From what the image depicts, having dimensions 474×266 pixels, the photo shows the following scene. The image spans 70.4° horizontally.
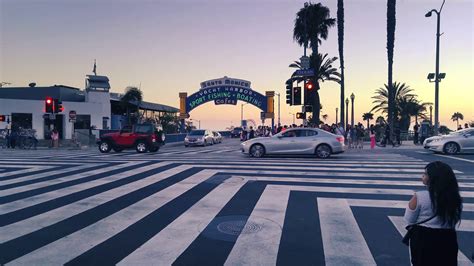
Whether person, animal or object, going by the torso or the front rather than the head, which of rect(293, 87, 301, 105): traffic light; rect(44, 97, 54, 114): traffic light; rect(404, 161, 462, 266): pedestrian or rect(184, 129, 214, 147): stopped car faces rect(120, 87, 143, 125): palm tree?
the pedestrian

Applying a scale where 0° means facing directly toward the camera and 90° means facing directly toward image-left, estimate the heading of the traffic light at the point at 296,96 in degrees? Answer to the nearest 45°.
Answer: approximately 0°

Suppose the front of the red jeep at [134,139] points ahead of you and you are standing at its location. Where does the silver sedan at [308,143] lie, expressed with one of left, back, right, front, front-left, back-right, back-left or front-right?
back

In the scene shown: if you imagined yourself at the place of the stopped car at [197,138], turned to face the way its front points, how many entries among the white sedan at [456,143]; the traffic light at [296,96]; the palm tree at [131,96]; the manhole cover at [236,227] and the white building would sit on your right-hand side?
2

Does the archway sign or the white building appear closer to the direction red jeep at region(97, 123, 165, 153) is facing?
the white building

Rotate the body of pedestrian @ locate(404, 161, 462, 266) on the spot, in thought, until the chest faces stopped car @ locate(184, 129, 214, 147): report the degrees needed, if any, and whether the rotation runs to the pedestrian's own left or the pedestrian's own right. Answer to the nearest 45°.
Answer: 0° — they already face it

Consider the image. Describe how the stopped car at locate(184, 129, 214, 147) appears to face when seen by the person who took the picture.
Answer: facing the viewer and to the left of the viewer

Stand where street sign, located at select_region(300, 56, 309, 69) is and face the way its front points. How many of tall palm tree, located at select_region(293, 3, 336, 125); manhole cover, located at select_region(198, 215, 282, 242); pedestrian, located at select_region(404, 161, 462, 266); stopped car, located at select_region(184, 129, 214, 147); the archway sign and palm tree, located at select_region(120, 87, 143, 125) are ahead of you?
2
